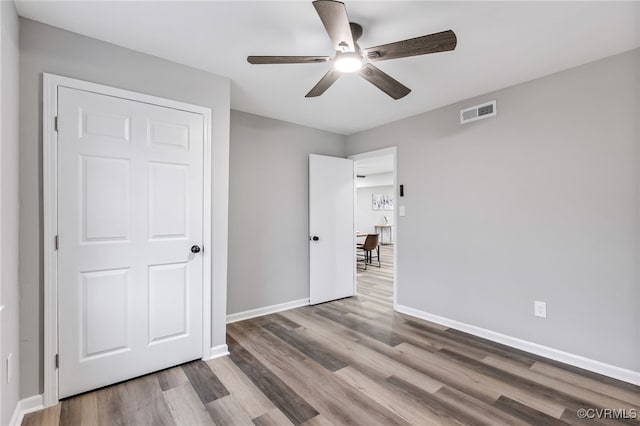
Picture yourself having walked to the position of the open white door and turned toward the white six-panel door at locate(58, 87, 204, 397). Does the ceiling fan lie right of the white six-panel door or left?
left

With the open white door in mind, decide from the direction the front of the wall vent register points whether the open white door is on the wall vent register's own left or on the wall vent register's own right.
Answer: on the wall vent register's own right

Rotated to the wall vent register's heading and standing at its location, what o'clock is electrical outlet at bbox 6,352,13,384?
The electrical outlet is roughly at 12 o'clock from the wall vent register.

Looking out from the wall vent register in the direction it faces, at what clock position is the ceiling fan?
The ceiling fan is roughly at 11 o'clock from the wall vent register.

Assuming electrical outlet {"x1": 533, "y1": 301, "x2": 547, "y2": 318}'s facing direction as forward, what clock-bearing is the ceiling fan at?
The ceiling fan is roughly at 1 o'clock from the electrical outlet.

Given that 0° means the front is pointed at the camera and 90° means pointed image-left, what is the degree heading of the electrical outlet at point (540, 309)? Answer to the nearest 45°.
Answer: approximately 0°

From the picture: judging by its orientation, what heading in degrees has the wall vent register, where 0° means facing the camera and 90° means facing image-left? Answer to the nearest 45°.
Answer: approximately 45°
